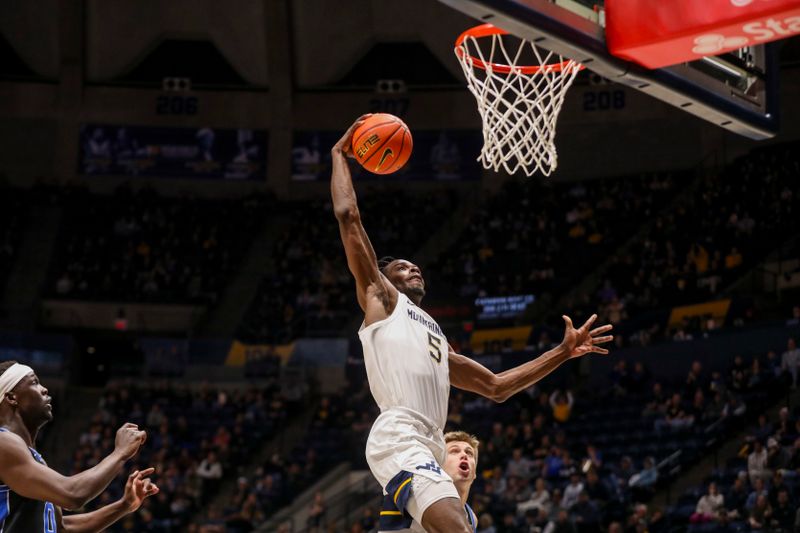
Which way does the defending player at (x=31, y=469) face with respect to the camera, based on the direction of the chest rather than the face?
to the viewer's right

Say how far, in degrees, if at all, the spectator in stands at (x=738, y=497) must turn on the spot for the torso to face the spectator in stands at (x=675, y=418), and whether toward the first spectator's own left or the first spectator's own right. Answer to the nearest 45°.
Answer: approximately 135° to the first spectator's own right

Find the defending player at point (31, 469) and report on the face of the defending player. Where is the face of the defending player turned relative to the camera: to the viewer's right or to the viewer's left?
to the viewer's right

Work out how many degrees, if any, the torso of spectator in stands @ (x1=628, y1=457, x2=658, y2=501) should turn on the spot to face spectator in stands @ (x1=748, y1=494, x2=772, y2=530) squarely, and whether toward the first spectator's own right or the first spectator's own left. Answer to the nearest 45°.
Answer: approximately 90° to the first spectator's own left

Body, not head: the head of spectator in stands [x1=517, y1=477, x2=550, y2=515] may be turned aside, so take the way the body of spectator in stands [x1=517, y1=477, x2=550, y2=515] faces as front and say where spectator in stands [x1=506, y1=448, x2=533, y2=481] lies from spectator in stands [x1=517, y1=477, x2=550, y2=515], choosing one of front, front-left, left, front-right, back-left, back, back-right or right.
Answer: back-right

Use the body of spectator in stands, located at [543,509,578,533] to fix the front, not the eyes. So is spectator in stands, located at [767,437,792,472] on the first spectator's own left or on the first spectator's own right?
on the first spectator's own left

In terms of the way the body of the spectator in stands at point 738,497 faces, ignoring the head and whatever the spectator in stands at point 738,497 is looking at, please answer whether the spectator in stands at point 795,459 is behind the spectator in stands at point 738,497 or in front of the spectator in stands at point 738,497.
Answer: behind

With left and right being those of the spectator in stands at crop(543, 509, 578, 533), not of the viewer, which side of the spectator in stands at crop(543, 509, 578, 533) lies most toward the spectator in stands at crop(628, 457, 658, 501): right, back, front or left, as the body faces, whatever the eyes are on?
back

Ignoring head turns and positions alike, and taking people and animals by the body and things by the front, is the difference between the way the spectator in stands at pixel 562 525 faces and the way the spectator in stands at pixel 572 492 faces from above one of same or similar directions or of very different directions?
same or similar directions

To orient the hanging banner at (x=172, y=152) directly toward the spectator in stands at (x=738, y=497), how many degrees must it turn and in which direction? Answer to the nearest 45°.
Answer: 0° — it already faces them

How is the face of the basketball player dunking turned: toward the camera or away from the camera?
toward the camera

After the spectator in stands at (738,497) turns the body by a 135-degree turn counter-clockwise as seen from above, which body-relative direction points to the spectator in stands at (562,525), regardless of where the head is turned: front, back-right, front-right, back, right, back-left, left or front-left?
back

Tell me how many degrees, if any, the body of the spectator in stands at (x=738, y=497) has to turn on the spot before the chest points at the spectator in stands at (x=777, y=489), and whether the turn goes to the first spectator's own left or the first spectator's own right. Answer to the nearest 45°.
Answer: approximately 90° to the first spectator's own left

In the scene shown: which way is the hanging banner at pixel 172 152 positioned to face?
toward the camera

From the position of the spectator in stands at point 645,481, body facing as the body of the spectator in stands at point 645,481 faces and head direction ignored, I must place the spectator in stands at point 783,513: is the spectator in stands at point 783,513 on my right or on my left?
on my left
